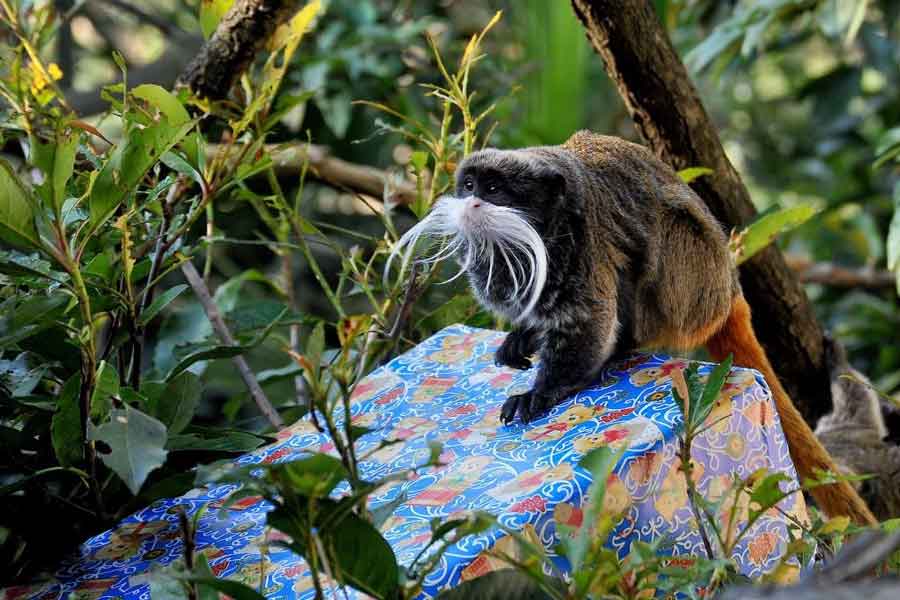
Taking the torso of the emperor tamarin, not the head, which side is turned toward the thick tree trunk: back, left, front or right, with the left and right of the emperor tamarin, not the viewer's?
back

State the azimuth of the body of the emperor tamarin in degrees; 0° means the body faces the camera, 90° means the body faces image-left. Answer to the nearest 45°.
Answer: approximately 45°

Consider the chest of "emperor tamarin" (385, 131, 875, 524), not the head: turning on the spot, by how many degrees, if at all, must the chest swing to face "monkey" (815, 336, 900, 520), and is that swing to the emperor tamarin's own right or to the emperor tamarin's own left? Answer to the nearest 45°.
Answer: approximately 180°
